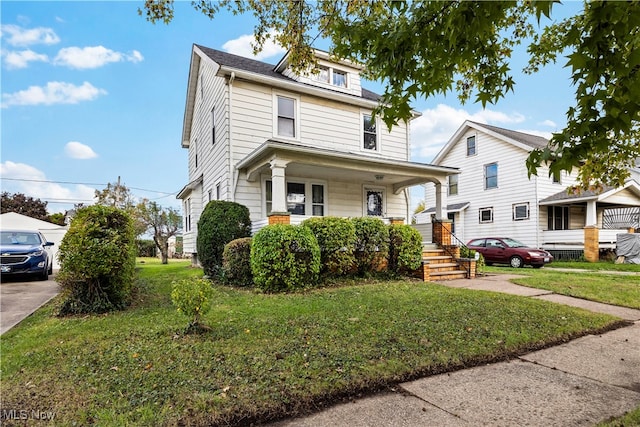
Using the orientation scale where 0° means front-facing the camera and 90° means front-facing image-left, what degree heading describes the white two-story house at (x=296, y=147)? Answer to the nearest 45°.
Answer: approximately 315°

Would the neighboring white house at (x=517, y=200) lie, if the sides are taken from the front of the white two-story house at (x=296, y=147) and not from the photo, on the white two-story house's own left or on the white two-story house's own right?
on the white two-story house's own left

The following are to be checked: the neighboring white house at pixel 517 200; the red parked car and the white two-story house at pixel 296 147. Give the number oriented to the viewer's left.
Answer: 0

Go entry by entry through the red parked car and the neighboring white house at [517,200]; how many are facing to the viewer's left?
0

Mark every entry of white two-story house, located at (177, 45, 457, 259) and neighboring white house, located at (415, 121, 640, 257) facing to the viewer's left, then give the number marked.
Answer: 0

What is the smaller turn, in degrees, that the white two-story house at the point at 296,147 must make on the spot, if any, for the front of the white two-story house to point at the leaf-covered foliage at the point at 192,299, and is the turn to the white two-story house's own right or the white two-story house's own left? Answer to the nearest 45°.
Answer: approximately 45° to the white two-story house's own right

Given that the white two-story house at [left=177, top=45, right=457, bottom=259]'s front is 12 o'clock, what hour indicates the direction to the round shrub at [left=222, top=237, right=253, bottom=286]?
The round shrub is roughly at 2 o'clock from the white two-story house.

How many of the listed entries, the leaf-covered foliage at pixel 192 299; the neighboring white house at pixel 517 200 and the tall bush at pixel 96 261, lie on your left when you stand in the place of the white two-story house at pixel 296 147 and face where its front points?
1

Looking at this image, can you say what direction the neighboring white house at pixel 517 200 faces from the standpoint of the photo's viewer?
facing the viewer and to the right of the viewer
